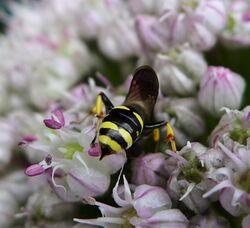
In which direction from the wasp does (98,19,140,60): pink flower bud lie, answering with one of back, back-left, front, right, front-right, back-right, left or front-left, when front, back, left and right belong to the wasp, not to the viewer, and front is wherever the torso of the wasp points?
front-left

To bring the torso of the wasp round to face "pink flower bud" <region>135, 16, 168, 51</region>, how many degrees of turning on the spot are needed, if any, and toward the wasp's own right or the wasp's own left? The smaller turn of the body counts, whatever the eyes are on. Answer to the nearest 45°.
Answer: approximately 45° to the wasp's own left

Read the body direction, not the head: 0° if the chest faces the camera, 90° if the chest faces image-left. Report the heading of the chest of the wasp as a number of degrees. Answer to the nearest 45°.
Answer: approximately 225°
